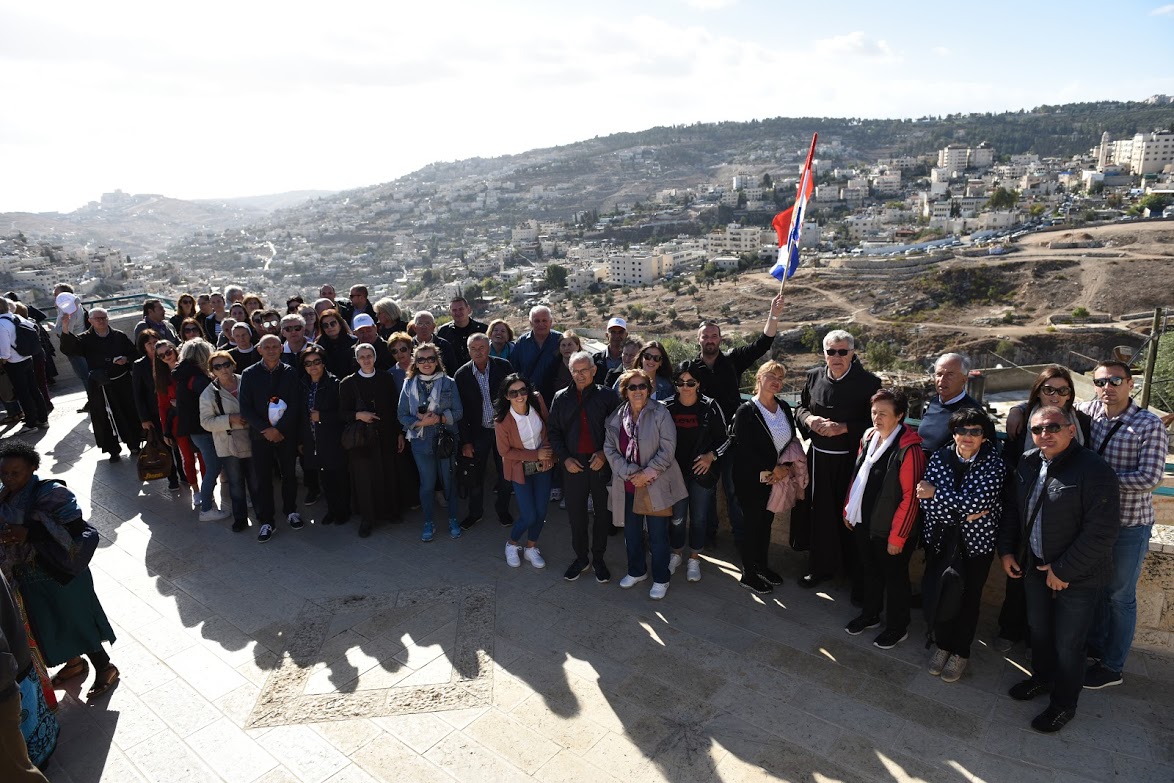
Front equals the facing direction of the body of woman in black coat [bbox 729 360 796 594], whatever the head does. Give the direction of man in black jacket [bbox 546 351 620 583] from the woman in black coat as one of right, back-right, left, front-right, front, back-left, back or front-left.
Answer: back-right

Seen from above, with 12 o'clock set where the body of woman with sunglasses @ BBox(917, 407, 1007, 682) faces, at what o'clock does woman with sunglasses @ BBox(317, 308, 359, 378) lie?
woman with sunglasses @ BBox(317, 308, 359, 378) is roughly at 2 o'clock from woman with sunglasses @ BBox(917, 407, 1007, 682).

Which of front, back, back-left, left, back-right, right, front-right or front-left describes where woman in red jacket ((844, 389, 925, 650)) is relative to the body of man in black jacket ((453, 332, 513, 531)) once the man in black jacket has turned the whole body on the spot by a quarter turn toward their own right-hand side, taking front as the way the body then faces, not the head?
back-left

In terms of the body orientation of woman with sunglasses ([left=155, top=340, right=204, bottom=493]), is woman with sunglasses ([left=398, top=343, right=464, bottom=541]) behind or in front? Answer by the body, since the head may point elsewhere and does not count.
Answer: in front

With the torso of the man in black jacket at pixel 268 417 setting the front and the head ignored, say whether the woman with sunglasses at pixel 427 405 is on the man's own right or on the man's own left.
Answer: on the man's own left

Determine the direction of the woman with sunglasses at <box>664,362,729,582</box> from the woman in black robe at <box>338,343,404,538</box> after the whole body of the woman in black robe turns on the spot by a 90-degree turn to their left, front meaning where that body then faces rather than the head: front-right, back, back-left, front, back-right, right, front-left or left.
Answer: front-right

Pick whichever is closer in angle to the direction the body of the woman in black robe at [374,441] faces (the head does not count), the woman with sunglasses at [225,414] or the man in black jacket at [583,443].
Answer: the man in black jacket

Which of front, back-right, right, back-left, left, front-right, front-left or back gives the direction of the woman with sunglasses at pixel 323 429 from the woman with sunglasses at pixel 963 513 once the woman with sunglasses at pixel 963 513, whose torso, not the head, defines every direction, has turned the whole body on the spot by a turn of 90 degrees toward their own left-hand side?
back-right

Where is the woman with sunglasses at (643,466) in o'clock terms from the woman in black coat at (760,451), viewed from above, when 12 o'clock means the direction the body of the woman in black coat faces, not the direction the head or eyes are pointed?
The woman with sunglasses is roughly at 4 o'clock from the woman in black coat.

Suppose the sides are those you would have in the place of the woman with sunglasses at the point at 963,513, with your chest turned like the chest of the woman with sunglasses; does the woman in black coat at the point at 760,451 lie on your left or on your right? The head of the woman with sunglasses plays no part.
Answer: on your right
